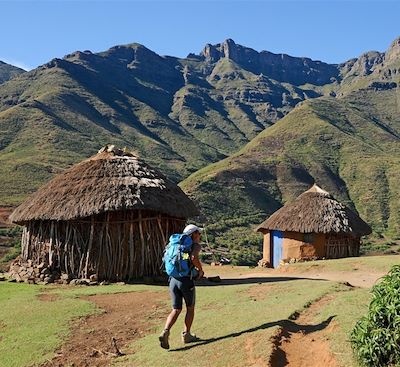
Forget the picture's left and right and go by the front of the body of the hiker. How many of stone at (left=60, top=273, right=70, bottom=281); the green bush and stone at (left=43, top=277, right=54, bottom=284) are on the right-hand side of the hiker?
1

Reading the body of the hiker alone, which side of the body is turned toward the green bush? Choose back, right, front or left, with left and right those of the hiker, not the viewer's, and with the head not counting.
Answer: right

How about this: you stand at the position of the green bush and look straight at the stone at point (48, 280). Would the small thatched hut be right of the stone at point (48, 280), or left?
right

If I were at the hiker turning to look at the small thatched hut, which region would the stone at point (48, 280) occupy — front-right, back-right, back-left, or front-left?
front-left

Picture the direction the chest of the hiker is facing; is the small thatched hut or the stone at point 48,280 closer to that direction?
the small thatched hut

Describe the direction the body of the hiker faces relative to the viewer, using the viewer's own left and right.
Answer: facing away from the viewer and to the right of the viewer

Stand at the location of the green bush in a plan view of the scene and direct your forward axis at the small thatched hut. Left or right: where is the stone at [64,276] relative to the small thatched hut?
left

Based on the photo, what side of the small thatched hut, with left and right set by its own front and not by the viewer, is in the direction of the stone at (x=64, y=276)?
front

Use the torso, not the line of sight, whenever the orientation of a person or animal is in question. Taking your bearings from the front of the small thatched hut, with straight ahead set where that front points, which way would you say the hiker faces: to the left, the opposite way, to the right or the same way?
the opposite way

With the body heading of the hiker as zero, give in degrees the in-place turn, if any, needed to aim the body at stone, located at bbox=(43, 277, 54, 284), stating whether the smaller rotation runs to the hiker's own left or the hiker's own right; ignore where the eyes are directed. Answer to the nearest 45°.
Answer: approximately 90° to the hiker's own left
